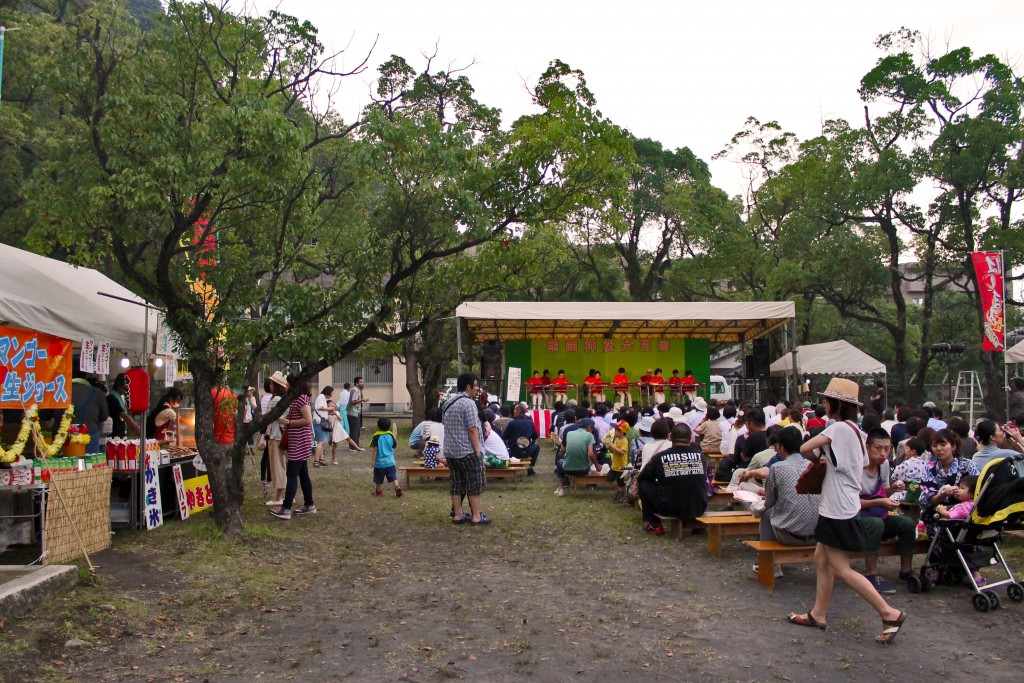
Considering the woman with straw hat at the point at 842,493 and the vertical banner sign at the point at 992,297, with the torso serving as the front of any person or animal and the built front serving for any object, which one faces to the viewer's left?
the woman with straw hat

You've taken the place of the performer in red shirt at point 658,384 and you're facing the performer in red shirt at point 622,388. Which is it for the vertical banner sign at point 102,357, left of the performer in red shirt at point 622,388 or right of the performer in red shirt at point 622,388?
left

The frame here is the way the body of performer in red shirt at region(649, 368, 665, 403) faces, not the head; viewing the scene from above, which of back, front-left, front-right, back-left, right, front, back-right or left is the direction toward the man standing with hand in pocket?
front

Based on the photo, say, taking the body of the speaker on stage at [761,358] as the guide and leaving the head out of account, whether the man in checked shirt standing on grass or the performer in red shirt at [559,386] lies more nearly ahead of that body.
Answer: the man in checked shirt standing on grass

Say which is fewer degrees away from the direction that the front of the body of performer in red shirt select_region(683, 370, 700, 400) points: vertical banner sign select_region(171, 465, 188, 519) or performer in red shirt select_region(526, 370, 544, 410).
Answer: the vertical banner sign

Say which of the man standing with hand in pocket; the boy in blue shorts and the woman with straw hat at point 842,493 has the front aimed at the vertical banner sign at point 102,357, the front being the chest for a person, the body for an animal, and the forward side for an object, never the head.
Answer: the woman with straw hat

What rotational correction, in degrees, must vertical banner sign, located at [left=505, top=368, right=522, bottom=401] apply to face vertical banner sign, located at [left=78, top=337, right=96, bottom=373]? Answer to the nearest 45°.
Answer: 0° — it already faces it

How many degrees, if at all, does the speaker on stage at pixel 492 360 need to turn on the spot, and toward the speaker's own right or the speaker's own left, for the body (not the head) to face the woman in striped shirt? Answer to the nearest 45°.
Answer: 0° — they already face them

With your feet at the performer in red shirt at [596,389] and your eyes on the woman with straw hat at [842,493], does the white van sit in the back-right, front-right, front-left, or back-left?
back-left

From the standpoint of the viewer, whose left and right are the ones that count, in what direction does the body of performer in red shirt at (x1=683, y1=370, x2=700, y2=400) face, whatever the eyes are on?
facing the viewer

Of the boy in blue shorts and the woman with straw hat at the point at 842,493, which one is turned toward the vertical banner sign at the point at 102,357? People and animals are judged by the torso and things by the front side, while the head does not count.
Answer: the woman with straw hat

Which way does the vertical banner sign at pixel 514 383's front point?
toward the camera

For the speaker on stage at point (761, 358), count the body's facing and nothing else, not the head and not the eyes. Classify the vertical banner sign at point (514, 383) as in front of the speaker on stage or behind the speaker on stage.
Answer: in front
